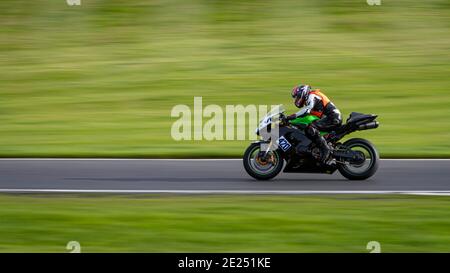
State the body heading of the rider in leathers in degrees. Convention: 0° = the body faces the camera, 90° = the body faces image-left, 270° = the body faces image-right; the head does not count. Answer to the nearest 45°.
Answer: approximately 90°

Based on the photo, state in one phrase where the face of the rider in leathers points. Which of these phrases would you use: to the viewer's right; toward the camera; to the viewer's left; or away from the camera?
to the viewer's left

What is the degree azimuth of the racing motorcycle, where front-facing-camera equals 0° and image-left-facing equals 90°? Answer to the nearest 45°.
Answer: approximately 90°
